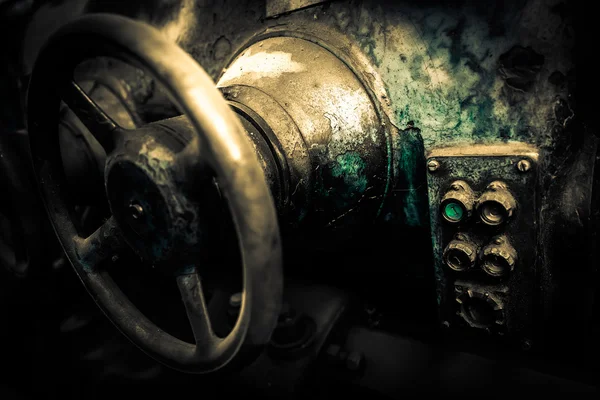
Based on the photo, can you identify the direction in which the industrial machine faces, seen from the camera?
facing the viewer and to the left of the viewer

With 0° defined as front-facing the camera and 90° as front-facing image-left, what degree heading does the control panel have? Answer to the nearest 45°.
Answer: approximately 45°
